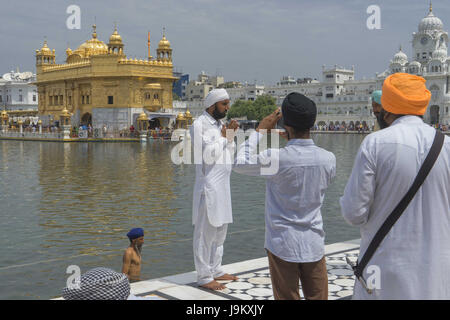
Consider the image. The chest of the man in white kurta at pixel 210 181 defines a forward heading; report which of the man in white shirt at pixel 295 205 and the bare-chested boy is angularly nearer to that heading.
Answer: the man in white shirt

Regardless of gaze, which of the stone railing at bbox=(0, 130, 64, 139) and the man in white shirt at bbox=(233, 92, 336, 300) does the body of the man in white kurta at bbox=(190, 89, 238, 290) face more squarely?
the man in white shirt
